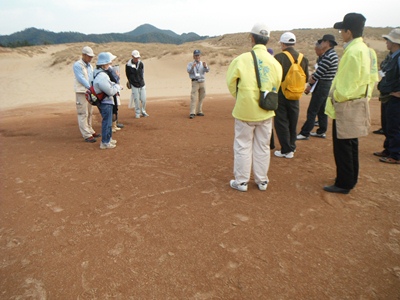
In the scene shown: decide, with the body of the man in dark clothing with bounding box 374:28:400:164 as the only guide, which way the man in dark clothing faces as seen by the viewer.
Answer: to the viewer's left

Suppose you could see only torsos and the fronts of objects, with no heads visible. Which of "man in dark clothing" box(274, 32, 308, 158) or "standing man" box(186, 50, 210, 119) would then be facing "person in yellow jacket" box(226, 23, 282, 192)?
the standing man

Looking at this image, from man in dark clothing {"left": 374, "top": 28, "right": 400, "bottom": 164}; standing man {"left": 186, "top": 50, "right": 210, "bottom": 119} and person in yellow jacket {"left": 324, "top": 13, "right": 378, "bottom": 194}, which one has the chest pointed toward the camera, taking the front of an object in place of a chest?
the standing man

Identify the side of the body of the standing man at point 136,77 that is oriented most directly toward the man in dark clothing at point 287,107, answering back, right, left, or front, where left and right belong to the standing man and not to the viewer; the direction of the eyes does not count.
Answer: front

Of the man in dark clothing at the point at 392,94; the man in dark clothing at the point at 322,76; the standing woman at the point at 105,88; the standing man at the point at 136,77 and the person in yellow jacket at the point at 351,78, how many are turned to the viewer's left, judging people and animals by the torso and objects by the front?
3

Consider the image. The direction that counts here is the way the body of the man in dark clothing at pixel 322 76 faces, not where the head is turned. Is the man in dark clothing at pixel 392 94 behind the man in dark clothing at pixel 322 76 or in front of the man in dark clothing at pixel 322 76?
behind

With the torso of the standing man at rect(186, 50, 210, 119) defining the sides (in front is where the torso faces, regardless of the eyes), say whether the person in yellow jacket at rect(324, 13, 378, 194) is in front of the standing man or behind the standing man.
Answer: in front

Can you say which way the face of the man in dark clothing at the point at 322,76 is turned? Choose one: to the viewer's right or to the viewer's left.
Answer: to the viewer's left

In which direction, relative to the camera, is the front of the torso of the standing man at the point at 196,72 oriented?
toward the camera

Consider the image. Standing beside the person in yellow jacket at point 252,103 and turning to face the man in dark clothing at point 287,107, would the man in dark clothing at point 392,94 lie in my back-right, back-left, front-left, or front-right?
front-right

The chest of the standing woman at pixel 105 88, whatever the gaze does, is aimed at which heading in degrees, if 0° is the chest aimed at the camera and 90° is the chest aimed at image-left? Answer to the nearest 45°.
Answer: approximately 270°

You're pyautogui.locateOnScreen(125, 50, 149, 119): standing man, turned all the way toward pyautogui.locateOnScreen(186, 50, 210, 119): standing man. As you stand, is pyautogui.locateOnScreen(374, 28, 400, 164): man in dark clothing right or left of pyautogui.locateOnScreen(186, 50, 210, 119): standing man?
right

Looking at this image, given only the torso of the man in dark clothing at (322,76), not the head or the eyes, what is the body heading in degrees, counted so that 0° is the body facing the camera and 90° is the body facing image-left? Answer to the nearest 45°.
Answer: approximately 90°

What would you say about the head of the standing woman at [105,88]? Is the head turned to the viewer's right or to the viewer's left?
to the viewer's right

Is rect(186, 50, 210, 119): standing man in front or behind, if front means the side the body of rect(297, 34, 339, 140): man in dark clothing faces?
in front
